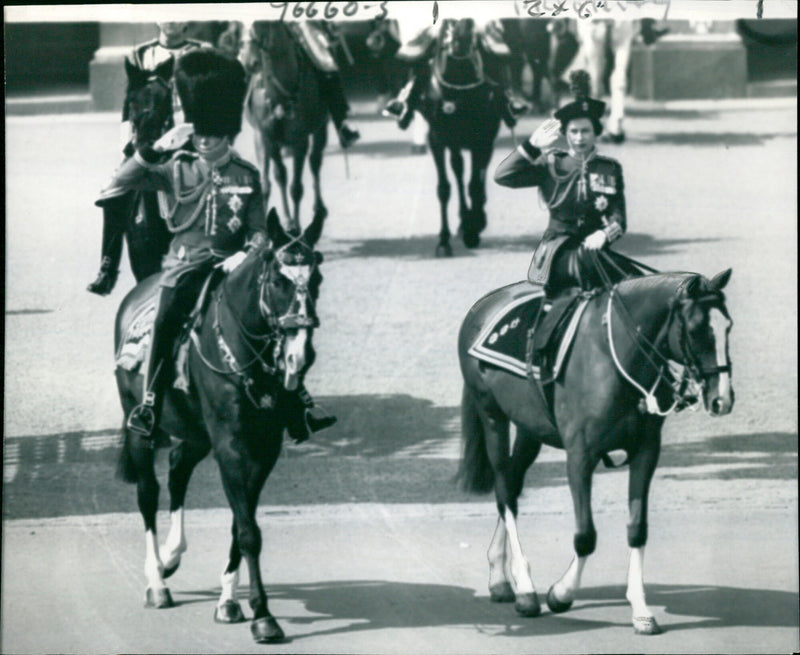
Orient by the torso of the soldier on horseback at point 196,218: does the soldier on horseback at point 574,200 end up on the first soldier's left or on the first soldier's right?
on the first soldier's left

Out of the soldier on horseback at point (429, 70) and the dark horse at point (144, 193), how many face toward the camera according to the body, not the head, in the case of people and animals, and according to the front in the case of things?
2

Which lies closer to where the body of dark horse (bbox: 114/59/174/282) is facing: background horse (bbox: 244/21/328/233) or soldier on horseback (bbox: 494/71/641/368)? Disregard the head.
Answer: the soldier on horseback

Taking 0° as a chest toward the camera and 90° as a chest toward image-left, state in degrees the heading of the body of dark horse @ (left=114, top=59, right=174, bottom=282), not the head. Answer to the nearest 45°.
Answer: approximately 0°

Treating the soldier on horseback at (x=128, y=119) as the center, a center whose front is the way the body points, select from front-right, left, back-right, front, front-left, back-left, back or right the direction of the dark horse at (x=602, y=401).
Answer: front-left

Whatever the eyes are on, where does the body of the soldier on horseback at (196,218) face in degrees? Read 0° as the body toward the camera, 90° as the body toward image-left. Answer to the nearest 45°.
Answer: approximately 0°
